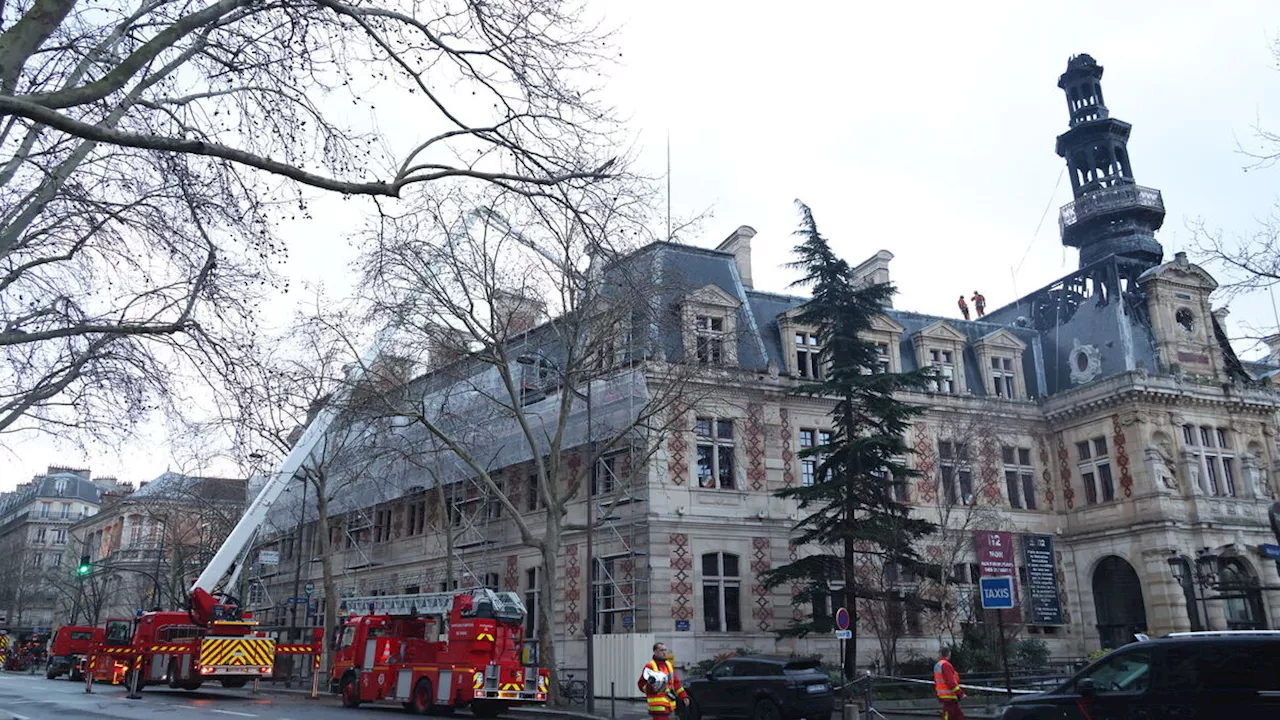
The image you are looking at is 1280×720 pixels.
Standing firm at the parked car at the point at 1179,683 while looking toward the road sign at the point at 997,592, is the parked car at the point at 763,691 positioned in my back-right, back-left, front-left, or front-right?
front-left

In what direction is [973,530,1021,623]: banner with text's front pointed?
toward the camera

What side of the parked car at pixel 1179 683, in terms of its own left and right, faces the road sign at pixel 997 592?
right

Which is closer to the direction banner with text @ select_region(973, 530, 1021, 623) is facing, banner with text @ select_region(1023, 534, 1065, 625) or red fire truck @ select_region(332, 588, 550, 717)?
the red fire truck

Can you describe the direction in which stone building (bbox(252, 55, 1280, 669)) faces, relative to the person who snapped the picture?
facing the viewer and to the right of the viewer

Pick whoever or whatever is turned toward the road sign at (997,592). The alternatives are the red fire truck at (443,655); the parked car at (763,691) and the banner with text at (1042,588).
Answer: the banner with text

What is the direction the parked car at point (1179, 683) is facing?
to the viewer's left

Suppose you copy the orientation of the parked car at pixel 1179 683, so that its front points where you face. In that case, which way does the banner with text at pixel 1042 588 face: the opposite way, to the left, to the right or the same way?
to the left

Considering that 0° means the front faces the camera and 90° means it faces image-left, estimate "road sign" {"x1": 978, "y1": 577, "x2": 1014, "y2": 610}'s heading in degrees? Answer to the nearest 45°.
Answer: approximately 0°

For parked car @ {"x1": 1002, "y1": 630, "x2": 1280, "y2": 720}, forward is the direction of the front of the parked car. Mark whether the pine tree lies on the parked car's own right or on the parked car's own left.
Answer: on the parked car's own right

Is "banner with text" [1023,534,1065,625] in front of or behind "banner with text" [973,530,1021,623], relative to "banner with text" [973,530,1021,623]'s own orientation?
behind

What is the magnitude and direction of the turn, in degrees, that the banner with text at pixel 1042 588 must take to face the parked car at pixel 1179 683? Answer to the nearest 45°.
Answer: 0° — it already faces it

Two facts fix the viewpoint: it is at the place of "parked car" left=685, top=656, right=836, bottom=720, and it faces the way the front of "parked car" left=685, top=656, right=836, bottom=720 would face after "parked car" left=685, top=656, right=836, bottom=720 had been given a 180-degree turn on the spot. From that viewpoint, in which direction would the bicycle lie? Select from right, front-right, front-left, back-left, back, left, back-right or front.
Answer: back
